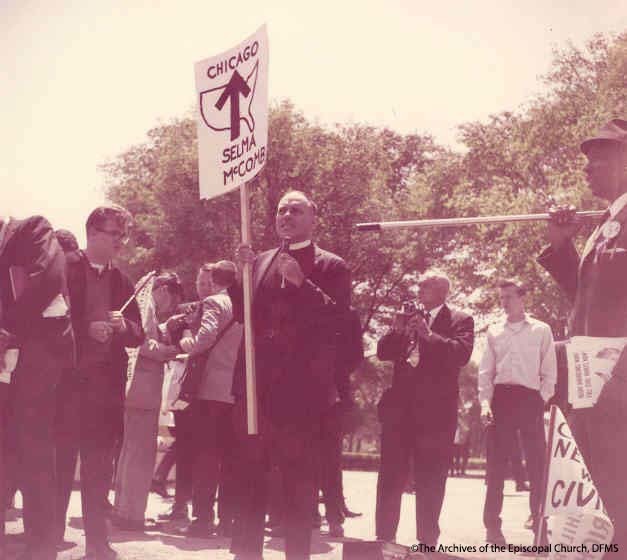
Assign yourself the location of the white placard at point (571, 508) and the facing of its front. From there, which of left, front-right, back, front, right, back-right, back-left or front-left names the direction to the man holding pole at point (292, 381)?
back-right

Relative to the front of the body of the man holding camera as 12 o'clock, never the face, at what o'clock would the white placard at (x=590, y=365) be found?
The white placard is roughly at 10 o'clock from the man holding camera.

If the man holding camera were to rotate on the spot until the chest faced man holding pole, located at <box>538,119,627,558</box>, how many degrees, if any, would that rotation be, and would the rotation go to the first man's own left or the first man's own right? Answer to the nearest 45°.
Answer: approximately 45° to the first man's own left

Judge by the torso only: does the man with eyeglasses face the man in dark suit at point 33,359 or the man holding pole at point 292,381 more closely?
the man holding pole

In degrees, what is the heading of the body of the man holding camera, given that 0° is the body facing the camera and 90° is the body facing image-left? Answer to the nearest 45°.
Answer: approximately 45°

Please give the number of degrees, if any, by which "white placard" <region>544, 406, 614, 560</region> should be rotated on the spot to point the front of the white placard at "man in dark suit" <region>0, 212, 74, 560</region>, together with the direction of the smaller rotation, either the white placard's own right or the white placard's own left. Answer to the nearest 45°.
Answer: approximately 90° to the white placard's own right

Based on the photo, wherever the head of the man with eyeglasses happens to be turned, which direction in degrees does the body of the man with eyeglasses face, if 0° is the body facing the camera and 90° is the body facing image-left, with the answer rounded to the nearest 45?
approximately 315°
